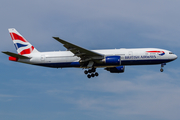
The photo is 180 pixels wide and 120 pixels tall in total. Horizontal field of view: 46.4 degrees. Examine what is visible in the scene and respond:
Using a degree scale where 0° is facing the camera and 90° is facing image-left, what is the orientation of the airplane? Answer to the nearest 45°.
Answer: approximately 270°
